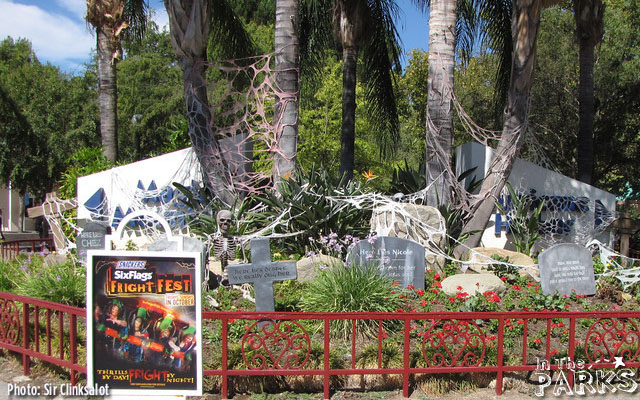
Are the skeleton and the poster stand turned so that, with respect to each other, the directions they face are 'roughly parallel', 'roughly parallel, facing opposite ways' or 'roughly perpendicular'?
roughly parallel

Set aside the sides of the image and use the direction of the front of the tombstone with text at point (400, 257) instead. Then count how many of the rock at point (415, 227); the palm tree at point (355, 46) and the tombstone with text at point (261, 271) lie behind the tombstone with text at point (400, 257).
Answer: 2

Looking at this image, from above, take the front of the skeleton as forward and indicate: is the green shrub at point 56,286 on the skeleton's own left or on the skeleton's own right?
on the skeleton's own right

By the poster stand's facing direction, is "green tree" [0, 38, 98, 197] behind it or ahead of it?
behind

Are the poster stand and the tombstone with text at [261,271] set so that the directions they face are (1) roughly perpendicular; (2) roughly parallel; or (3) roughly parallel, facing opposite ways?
roughly parallel

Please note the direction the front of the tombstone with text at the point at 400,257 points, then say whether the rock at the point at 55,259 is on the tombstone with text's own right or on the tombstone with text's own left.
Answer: on the tombstone with text's own right

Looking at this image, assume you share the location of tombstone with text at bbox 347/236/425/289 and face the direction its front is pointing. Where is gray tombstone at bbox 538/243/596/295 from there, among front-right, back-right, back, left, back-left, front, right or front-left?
left

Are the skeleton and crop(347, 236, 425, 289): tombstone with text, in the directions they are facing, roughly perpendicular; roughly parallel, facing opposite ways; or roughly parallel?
roughly parallel

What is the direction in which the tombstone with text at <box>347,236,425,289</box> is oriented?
toward the camera

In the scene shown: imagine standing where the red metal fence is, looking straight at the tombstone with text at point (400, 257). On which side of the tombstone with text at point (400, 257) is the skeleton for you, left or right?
left

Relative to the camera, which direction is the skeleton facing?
toward the camera

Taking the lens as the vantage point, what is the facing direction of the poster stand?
facing the viewer

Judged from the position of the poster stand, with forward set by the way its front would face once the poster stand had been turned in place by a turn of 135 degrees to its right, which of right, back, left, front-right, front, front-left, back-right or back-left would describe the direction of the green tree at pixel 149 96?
front-right
